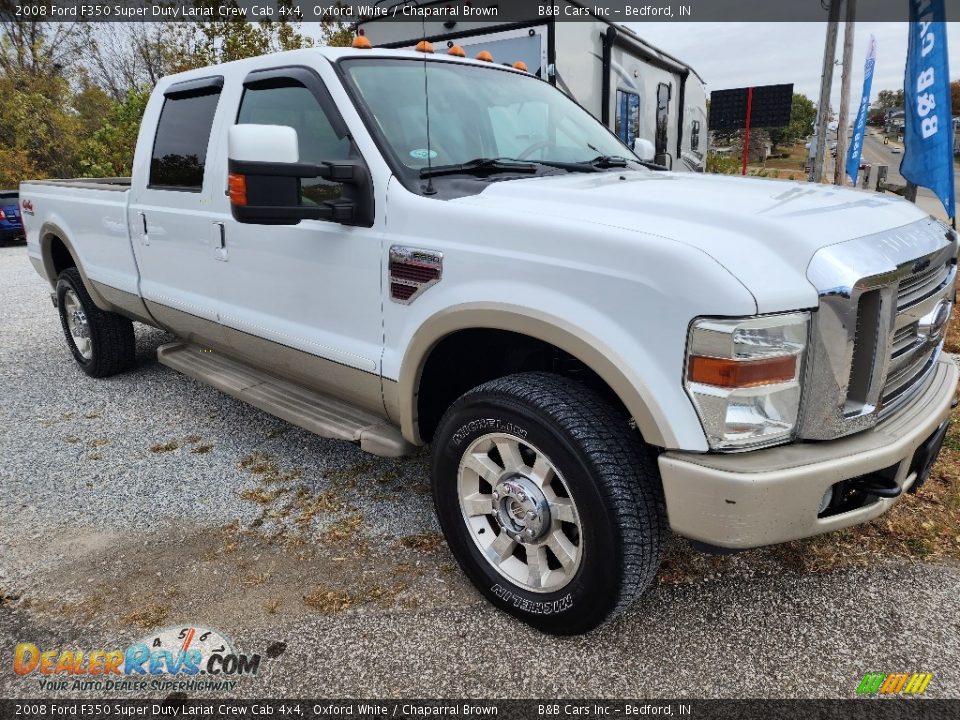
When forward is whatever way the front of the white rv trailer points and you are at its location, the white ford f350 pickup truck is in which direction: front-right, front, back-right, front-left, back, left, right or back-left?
back-right

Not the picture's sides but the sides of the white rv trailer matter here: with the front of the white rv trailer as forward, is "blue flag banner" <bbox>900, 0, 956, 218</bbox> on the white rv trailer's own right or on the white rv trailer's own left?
on the white rv trailer's own right

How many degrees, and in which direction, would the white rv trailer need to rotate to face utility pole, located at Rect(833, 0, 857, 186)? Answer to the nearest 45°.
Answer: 0° — it already faces it

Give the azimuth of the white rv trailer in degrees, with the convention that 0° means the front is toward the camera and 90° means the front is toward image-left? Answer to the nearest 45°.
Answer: approximately 225°

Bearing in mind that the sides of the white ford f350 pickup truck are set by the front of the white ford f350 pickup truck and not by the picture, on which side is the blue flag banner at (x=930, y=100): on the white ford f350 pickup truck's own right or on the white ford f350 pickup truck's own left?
on the white ford f350 pickup truck's own left

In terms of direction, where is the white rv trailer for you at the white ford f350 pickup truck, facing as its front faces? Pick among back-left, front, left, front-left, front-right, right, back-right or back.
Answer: back-left

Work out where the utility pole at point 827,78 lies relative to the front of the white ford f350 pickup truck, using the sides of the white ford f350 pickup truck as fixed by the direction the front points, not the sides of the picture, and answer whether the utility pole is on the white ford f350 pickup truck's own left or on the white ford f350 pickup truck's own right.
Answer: on the white ford f350 pickup truck's own left

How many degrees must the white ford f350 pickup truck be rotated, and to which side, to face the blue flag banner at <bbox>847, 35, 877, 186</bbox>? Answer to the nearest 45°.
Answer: approximately 90° to its left

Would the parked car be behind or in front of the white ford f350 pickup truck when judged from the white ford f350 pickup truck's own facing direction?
behind

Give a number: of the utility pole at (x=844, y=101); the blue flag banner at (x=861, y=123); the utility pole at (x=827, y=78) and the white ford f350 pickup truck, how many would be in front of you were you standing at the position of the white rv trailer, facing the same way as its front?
3

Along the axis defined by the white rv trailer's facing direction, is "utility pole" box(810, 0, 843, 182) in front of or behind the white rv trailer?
in front
